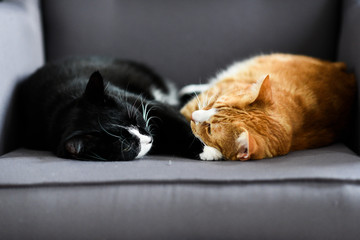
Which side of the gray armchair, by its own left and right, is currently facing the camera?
front
